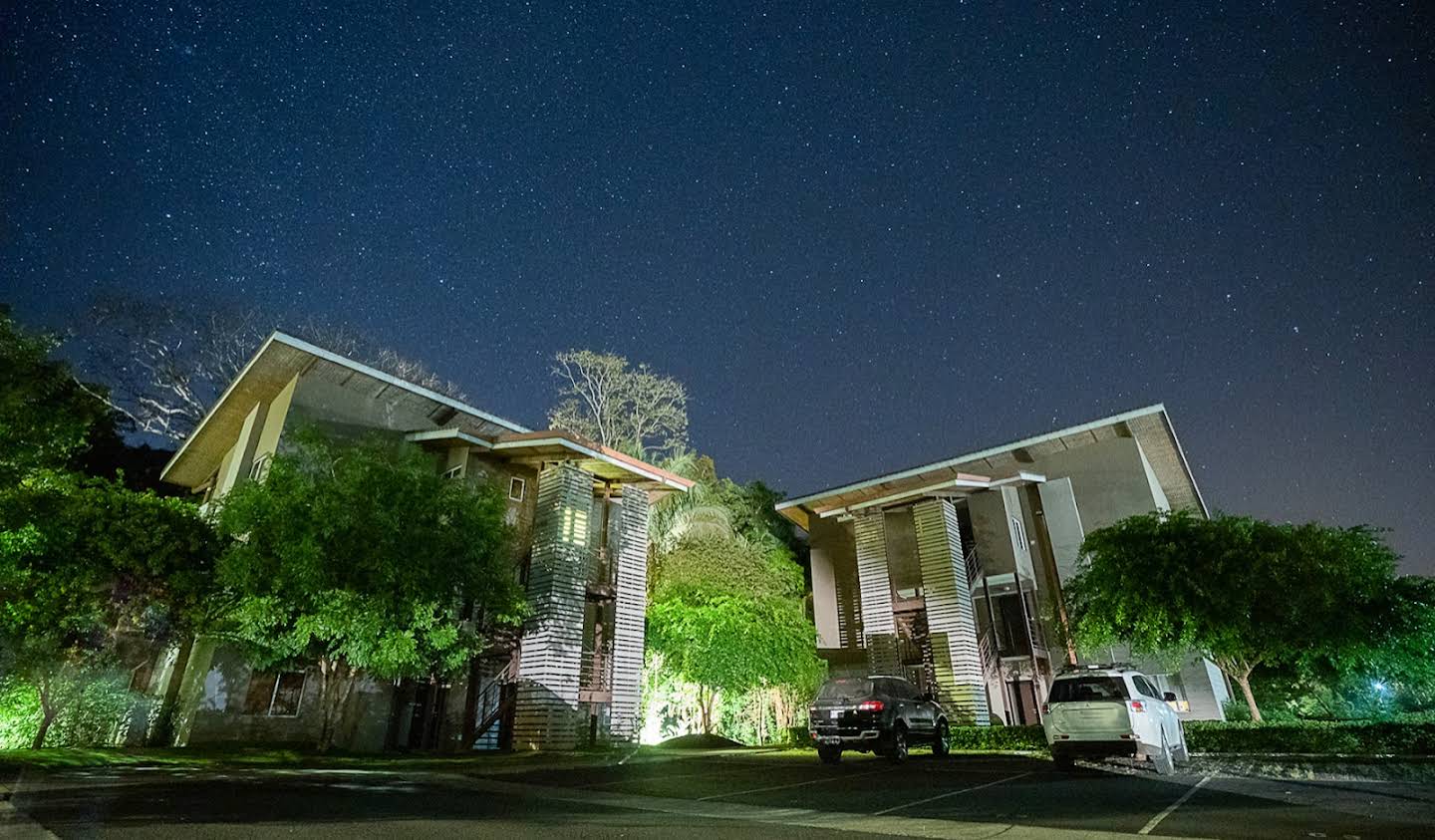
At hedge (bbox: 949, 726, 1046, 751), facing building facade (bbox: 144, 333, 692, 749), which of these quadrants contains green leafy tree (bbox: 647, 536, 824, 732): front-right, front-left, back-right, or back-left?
front-right

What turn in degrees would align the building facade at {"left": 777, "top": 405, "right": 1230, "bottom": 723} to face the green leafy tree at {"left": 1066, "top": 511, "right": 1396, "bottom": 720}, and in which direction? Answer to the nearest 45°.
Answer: approximately 45° to its left

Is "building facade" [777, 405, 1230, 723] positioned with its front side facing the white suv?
yes

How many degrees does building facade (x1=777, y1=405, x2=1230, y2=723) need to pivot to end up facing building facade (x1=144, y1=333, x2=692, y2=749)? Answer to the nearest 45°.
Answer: approximately 45° to its right

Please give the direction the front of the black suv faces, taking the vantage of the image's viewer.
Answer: facing away from the viewer and to the right of the viewer

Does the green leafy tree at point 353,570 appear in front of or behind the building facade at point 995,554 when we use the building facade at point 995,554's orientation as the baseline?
in front

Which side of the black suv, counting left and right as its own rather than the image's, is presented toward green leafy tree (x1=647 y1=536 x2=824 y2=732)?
left

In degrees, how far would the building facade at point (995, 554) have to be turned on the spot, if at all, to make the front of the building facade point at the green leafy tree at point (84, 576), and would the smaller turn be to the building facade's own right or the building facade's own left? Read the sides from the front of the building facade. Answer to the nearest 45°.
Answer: approximately 45° to the building facade's own right

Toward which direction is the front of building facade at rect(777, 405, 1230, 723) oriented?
toward the camera

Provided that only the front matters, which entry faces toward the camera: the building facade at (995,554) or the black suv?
the building facade

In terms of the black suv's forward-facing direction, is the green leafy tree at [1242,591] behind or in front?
in front

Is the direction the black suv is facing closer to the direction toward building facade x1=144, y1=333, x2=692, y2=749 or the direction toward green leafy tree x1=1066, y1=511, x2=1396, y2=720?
the green leafy tree

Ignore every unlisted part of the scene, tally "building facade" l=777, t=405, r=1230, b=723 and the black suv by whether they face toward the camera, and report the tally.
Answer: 1
